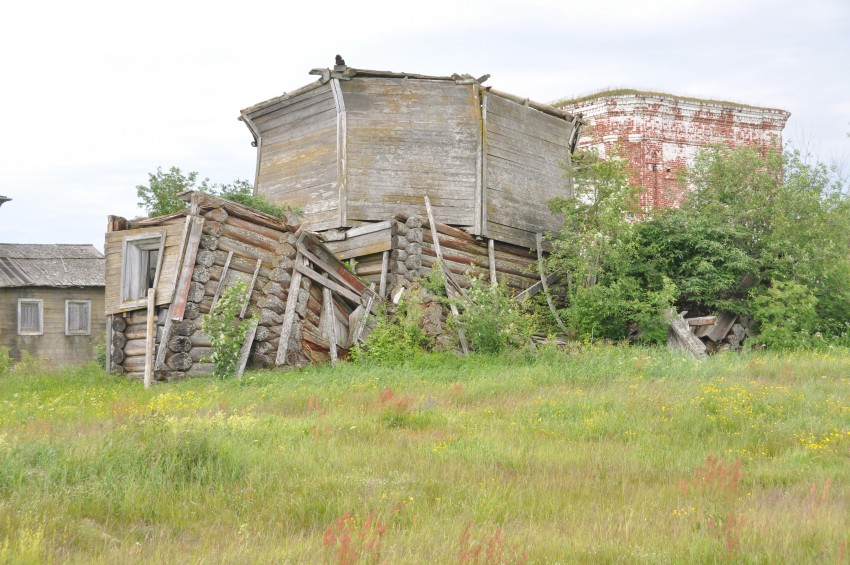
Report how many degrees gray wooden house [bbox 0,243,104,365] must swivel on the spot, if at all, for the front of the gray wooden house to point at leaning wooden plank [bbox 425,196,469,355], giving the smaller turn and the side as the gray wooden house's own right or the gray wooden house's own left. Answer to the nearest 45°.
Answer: approximately 45° to the gray wooden house's own left

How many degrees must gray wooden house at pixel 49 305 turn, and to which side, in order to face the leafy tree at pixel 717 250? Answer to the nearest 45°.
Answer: approximately 45° to its left

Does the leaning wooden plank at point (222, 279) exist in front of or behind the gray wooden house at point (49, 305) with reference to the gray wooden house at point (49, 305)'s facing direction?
in front

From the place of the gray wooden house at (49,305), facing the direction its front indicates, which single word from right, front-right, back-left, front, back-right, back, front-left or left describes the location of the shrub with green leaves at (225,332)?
front

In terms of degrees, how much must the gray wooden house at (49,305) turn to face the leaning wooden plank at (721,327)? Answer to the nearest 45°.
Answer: approximately 45° to its left

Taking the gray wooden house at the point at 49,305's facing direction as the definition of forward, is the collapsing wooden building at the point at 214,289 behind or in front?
in front

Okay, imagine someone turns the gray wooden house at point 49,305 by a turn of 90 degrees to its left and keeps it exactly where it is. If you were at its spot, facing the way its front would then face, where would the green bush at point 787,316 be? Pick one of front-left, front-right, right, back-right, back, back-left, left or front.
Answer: front-right

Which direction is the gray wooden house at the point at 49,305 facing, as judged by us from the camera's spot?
facing the viewer

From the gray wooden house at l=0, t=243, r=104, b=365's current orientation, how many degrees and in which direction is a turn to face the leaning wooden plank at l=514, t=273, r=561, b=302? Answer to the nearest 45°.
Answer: approximately 45° to its left

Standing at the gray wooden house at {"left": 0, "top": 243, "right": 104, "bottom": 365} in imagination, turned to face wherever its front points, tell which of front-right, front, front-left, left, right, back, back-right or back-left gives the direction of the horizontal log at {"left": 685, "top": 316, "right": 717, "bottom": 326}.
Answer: front-left
